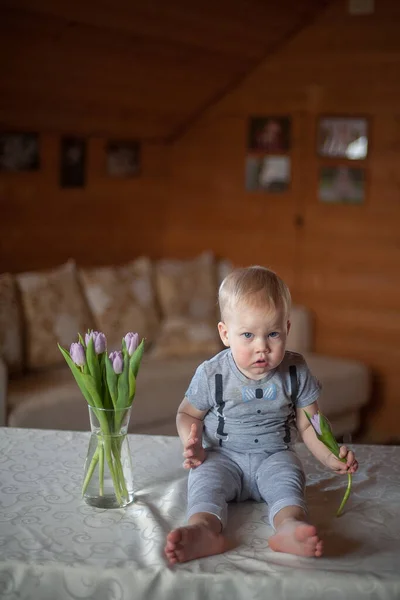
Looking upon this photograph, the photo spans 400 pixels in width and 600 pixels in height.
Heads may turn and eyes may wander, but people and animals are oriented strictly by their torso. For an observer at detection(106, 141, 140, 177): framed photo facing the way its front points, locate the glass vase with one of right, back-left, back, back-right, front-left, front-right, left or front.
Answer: front

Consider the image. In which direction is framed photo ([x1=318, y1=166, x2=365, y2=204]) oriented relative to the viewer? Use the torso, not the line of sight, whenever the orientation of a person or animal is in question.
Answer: toward the camera

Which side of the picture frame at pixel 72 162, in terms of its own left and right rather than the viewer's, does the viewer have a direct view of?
front

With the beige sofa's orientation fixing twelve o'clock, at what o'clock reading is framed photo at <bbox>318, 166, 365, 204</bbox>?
The framed photo is roughly at 8 o'clock from the beige sofa.

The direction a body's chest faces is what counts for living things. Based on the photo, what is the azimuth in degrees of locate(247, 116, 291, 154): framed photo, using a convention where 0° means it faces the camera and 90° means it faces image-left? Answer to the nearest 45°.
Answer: approximately 0°

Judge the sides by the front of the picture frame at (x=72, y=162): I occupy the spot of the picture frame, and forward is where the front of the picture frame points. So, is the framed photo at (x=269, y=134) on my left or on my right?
on my left

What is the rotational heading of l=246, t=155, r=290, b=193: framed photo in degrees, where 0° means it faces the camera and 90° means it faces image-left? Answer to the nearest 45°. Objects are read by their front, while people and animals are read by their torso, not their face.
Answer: approximately 0°

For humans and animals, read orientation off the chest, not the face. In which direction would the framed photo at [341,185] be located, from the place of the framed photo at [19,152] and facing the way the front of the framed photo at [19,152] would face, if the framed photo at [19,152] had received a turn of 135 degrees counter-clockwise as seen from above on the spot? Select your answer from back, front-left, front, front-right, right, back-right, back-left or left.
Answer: front-right
